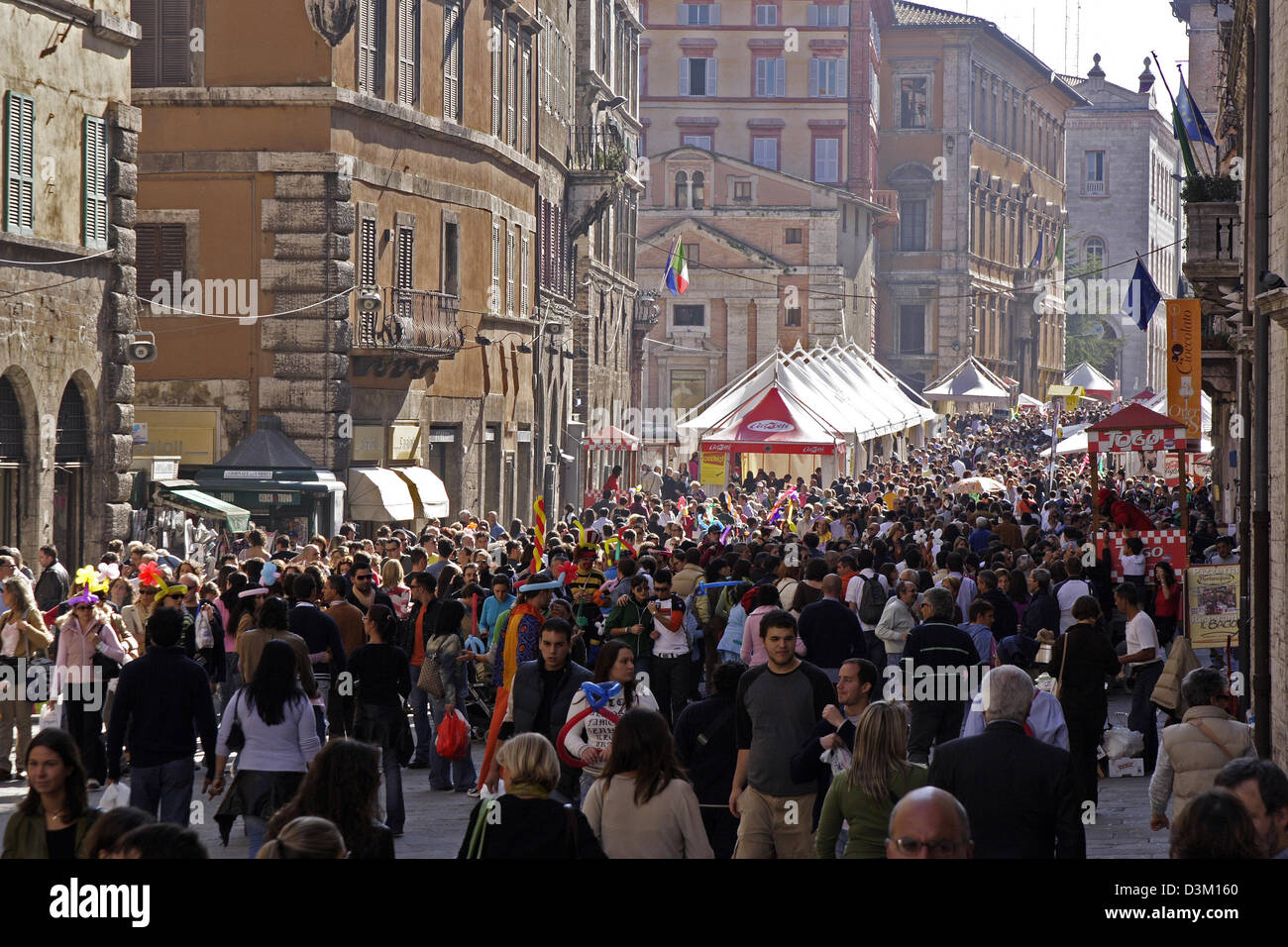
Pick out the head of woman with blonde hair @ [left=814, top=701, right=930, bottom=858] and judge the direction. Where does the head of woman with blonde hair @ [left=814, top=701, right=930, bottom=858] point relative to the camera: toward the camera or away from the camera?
away from the camera

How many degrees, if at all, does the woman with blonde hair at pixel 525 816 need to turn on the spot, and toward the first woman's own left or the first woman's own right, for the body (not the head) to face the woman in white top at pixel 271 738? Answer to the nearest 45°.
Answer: approximately 45° to the first woman's own left

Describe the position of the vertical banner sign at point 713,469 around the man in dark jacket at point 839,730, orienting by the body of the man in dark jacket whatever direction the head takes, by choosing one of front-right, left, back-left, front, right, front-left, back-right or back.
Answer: back-right

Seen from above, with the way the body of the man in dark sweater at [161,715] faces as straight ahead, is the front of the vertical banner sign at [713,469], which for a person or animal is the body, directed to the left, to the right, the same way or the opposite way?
the opposite way

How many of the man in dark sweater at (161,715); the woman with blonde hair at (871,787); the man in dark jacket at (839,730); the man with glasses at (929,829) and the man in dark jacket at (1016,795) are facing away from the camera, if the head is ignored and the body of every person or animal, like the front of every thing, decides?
3

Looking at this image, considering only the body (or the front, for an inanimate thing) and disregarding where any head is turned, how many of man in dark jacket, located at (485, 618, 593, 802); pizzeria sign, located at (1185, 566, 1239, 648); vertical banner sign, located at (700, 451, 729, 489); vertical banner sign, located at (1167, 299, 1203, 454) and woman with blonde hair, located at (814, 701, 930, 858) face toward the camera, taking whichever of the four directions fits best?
4

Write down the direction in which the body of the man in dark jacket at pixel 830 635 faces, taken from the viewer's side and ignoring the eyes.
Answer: away from the camera

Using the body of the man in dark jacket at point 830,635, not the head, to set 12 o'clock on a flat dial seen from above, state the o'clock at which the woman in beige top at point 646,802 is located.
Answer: The woman in beige top is roughly at 6 o'clock from the man in dark jacket.

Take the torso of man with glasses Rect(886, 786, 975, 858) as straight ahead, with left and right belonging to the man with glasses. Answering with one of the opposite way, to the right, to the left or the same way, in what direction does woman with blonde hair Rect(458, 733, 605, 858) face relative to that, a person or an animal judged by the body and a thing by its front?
the opposite way

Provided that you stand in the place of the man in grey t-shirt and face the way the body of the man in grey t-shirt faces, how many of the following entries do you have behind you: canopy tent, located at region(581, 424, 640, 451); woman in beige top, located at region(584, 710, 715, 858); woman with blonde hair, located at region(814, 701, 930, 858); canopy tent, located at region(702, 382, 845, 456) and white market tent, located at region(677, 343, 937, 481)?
3

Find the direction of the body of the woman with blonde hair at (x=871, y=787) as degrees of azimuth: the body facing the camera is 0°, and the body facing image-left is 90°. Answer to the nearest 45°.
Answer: approximately 180°

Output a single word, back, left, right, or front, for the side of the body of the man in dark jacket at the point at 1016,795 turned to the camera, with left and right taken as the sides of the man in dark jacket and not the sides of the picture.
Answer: back
